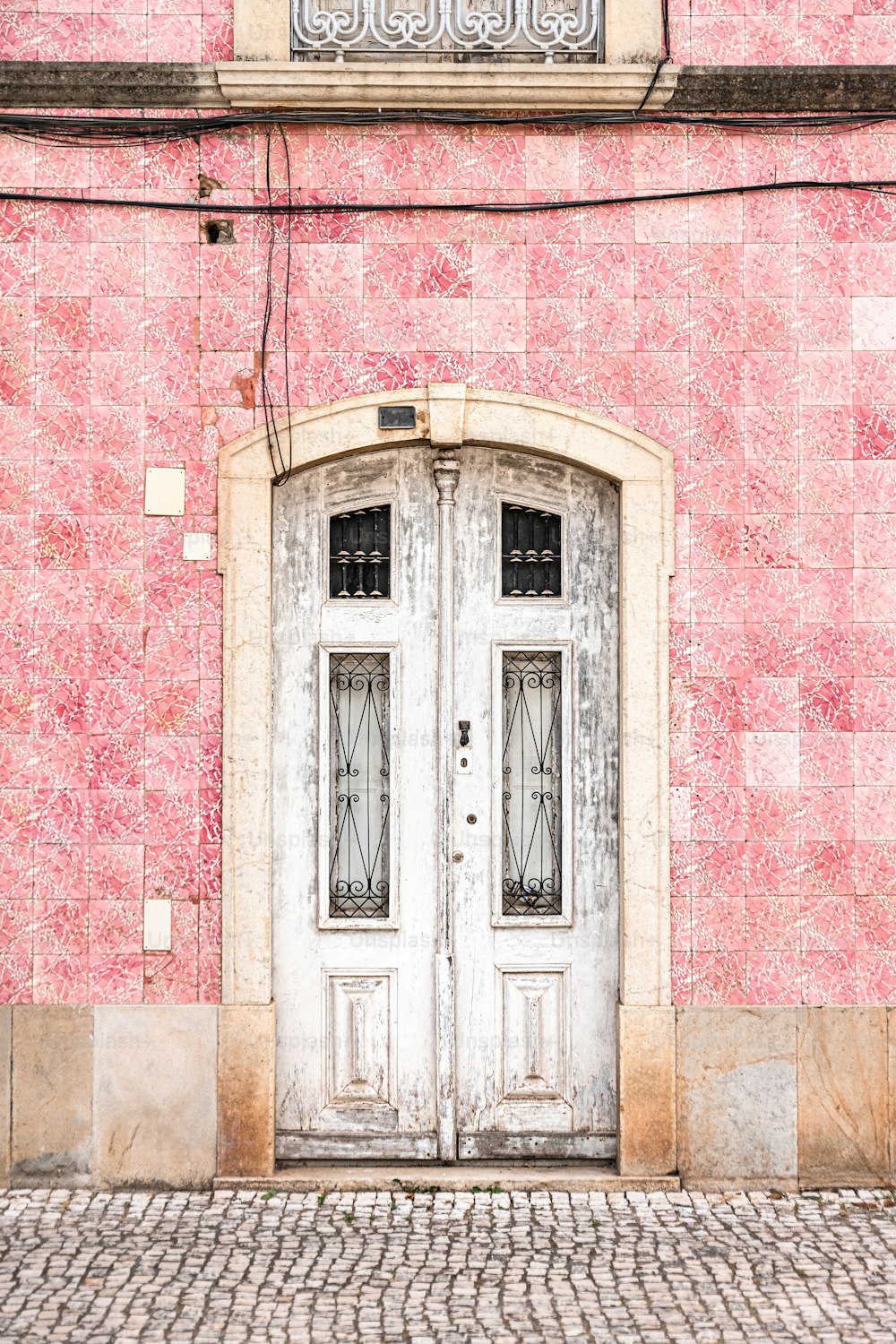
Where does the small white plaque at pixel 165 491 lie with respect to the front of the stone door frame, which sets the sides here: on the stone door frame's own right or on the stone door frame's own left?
on the stone door frame's own right

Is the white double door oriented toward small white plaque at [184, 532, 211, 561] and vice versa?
no

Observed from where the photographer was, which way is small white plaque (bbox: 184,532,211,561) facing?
facing the viewer

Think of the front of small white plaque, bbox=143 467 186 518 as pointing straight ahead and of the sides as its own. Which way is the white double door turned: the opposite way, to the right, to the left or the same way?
the same way

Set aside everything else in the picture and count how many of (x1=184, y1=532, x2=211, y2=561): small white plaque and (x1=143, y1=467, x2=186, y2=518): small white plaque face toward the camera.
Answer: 2

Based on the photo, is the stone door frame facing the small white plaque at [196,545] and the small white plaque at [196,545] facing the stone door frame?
no

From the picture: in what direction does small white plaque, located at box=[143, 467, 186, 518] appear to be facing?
toward the camera

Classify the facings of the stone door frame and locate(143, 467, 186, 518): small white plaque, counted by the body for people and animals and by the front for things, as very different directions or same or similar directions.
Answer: same or similar directions

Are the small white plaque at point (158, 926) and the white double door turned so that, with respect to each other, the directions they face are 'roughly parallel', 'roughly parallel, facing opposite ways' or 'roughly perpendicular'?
roughly parallel

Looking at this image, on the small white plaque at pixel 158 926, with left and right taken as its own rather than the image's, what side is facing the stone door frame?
left

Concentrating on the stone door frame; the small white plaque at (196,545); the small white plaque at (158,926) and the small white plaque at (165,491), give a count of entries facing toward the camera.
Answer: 4

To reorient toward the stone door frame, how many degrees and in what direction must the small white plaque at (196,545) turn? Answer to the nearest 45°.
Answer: approximately 90° to its left

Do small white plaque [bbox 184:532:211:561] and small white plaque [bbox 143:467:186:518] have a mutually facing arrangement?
no

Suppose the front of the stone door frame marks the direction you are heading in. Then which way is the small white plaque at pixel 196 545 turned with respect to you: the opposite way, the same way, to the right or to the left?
the same way

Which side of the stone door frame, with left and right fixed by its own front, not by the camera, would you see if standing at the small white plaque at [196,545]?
right
